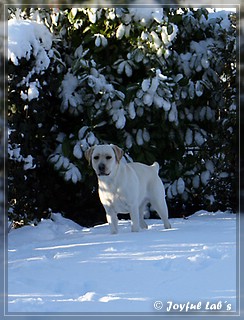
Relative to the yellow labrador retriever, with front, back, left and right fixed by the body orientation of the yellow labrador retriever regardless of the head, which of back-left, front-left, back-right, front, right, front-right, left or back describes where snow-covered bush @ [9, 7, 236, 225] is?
back-right

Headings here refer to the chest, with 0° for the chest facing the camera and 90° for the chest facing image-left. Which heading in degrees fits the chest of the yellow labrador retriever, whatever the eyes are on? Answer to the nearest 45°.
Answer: approximately 45°
